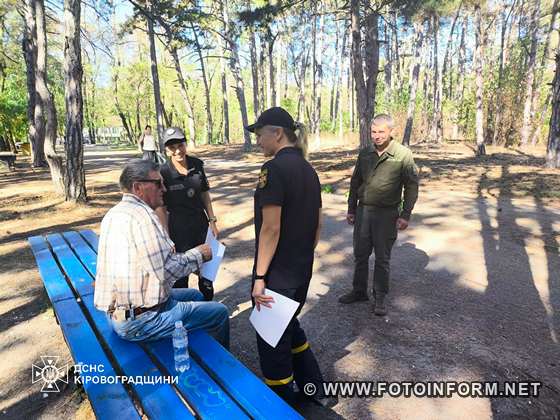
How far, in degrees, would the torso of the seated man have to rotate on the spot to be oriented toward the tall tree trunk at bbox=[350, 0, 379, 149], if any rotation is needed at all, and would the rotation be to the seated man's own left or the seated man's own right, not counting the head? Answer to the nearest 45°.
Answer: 0° — they already face it

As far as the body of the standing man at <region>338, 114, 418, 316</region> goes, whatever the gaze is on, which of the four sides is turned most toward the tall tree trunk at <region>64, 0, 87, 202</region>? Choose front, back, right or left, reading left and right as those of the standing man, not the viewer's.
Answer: right

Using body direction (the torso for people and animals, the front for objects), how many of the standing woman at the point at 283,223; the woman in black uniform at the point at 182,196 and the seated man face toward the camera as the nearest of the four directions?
1

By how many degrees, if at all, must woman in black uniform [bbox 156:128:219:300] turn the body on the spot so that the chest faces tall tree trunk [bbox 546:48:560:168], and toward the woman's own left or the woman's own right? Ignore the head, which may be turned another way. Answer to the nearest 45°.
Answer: approximately 135° to the woman's own left

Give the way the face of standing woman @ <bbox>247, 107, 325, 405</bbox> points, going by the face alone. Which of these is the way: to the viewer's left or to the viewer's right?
to the viewer's left

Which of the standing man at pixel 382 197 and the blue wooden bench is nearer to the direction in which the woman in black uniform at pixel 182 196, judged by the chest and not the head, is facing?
the blue wooden bench

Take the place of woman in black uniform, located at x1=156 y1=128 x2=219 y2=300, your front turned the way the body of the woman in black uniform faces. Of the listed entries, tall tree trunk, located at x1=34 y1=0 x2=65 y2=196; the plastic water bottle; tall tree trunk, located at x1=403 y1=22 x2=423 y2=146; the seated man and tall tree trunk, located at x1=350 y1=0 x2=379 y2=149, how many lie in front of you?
2

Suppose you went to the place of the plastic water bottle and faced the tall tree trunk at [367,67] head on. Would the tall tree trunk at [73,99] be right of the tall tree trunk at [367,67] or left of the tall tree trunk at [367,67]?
left
